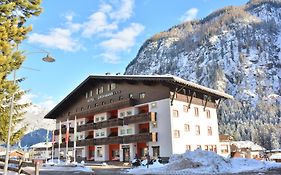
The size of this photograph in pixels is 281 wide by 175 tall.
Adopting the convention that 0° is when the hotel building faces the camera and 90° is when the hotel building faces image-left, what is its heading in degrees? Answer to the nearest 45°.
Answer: approximately 45°
